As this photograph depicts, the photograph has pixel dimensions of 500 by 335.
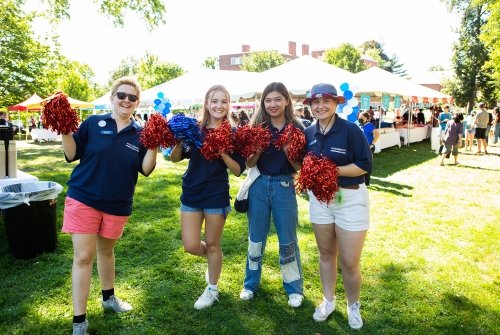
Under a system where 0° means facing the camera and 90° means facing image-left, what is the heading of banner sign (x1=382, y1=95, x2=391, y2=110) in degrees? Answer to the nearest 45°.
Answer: approximately 0°

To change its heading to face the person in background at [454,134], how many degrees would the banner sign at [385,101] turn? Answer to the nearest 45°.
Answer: approximately 45° to its left

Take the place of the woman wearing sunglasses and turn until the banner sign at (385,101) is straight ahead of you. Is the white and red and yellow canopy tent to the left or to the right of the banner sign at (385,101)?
left

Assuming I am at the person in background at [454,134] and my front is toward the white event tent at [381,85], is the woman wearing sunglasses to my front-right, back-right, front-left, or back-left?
back-left

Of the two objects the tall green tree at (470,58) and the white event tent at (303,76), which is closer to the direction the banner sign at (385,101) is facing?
the white event tent

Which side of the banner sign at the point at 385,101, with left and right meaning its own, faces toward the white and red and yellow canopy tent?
right
